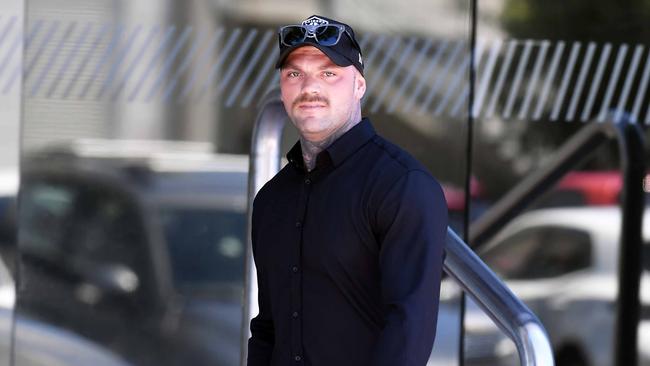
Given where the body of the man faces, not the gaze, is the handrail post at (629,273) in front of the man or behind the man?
behind

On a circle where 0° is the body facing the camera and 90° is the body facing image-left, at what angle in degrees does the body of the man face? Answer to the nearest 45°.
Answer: approximately 45°

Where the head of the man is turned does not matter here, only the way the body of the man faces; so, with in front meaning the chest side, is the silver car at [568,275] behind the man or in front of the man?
behind

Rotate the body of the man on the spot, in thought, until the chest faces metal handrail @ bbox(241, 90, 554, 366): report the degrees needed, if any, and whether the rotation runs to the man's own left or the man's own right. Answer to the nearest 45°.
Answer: approximately 180°

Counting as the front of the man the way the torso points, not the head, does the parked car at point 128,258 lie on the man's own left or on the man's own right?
on the man's own right
